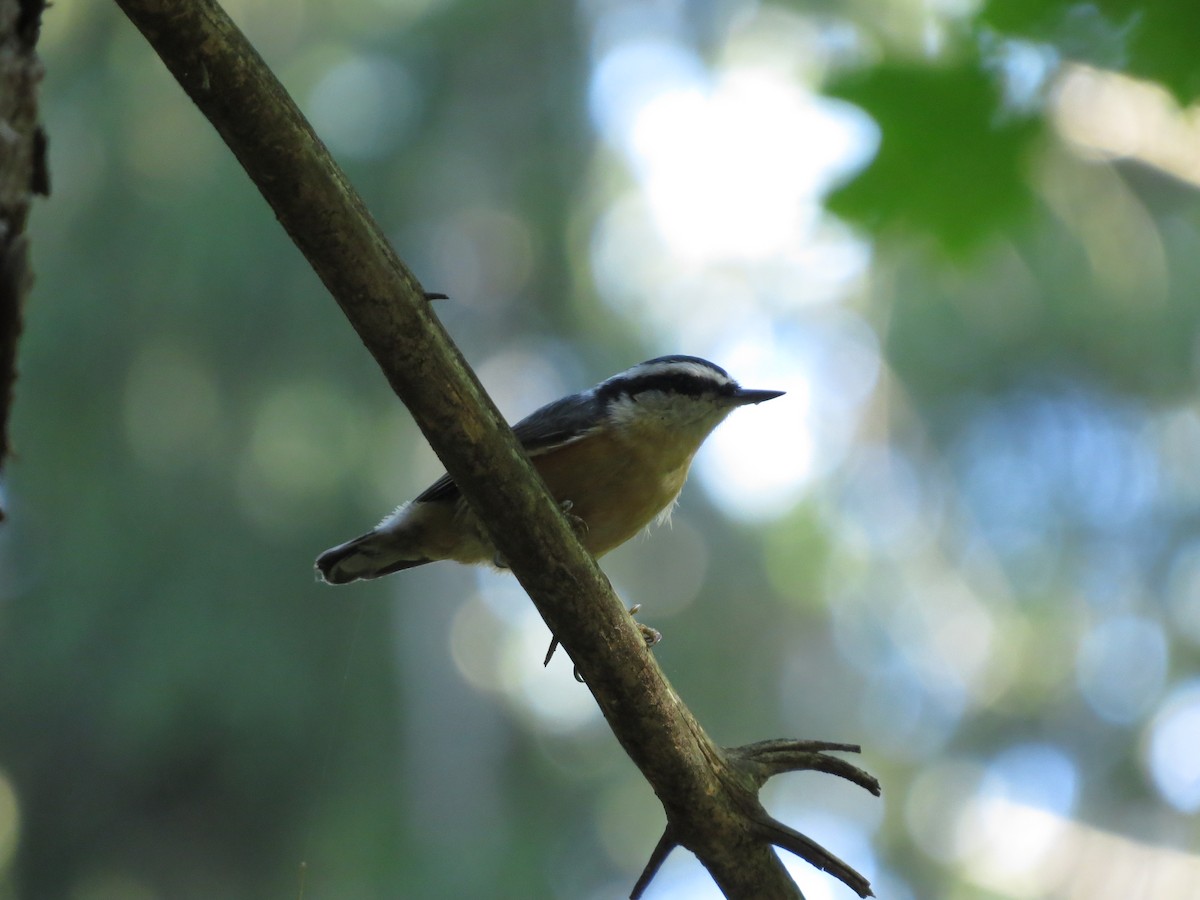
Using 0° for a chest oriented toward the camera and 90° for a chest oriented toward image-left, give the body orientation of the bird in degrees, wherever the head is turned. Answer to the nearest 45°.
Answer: approximately 270°
